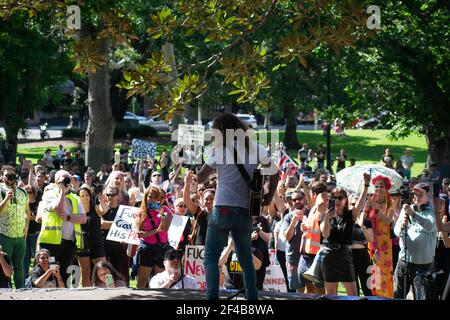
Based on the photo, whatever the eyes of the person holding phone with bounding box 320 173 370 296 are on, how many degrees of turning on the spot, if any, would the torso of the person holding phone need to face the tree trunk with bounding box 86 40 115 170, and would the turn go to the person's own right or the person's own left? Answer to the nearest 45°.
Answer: approximately 135° to the person's own right

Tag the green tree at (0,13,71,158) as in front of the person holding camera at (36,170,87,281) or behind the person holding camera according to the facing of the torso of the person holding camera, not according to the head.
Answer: behind

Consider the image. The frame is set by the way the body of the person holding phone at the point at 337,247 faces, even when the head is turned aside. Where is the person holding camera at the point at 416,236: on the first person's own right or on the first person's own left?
on the first person's own left

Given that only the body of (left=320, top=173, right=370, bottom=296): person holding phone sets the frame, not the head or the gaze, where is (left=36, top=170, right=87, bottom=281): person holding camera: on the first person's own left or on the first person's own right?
on the first person's own right

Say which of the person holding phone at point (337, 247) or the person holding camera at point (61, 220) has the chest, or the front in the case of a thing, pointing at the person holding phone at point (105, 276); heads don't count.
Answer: the person holding camera at point (61, 220)

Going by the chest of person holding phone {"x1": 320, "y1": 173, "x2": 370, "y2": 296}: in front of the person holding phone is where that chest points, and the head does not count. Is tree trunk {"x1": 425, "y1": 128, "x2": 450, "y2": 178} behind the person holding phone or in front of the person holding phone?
behind

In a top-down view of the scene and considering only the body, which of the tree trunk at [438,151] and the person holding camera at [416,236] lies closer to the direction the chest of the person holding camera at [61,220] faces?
the person holding camera at [416,236]

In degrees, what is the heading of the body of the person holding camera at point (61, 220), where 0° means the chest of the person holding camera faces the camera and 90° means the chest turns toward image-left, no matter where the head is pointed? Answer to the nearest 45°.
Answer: approximately 315°

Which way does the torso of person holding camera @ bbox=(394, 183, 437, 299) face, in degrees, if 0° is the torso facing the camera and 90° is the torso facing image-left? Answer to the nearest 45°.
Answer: approximately 45°

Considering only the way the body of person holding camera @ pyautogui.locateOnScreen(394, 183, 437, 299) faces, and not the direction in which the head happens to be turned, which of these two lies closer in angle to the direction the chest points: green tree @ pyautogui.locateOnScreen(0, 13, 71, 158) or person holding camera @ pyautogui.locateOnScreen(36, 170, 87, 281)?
the person holding camera @ pyautogui.locateOnScreen(36, 170, 87, 281)

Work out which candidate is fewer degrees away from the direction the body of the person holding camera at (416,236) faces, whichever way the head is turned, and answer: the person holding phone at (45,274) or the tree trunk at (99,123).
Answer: the person holding phone

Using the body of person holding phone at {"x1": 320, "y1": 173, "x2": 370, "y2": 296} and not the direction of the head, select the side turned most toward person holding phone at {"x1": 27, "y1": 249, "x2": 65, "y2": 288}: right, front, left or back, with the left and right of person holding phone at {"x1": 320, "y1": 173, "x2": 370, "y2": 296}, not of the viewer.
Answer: right

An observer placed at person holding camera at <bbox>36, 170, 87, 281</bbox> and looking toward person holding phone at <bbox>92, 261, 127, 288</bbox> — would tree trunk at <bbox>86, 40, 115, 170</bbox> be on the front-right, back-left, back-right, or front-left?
back-left

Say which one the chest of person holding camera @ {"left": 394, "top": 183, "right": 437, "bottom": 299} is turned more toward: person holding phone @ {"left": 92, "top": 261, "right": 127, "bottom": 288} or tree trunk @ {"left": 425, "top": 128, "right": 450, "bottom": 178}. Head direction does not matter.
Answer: the person holding phone

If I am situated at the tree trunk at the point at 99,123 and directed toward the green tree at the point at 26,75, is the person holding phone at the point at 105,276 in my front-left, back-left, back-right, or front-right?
back-left
